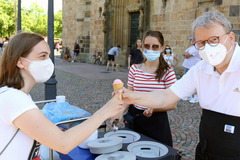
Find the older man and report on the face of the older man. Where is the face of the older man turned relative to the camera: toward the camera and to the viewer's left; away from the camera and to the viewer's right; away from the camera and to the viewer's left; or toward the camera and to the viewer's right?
toward the camera and to the viewer's left

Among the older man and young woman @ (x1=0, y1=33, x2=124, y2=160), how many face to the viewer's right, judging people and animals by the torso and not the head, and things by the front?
1

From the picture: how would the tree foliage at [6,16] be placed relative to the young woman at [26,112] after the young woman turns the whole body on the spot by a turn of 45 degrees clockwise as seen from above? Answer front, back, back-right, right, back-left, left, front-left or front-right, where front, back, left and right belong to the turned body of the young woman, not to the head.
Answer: back-left

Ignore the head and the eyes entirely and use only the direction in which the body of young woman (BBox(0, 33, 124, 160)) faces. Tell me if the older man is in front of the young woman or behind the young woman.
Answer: in front

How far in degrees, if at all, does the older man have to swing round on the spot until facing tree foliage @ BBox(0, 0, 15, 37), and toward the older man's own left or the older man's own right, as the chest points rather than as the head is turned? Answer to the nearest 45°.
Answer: approximately 90° to the older man's own right

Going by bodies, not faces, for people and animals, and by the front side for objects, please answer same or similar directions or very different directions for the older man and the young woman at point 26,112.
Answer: very different directions

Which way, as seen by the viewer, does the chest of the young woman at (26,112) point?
to the viewer's right

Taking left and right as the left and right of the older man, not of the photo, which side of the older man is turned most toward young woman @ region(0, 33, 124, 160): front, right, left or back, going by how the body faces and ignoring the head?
front
